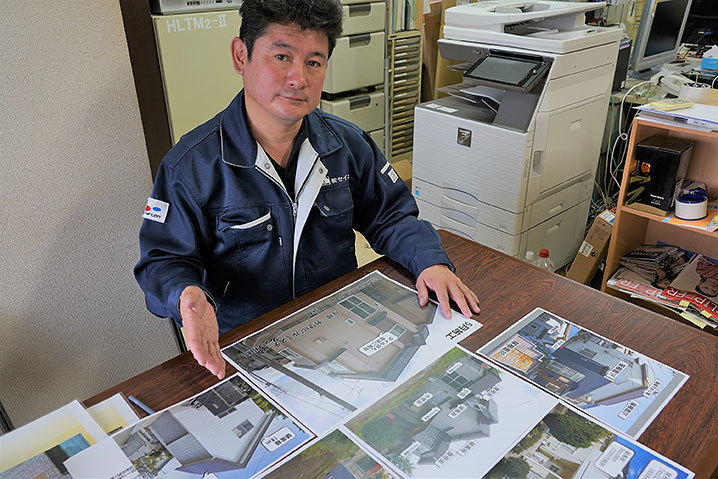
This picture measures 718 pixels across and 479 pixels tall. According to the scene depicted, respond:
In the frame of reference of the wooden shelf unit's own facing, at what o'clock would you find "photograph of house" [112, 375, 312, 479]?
The photograph of house is roughly at 11 o'clock from the wooden shelf unit.

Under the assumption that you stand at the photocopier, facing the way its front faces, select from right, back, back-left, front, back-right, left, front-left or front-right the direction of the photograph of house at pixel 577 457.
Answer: front-left

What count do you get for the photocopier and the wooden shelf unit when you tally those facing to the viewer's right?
0

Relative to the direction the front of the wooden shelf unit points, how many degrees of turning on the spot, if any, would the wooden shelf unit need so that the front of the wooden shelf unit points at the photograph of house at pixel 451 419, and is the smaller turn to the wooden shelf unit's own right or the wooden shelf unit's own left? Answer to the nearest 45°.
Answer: approximately 45° to the wooden shelf unit's own left

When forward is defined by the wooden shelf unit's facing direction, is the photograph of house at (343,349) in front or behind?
in front

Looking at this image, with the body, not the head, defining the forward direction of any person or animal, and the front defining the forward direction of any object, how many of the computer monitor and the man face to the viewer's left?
0

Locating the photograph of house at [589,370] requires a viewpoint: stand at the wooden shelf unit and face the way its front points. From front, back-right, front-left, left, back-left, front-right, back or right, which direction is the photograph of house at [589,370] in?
front-left

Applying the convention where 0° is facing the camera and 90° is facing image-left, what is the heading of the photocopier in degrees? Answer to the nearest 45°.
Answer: approximately 45°
